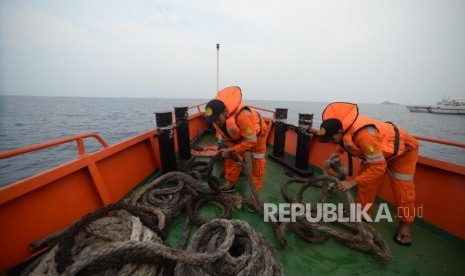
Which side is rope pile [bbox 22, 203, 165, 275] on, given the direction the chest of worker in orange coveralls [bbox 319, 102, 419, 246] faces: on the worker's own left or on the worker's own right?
on the worker's own left

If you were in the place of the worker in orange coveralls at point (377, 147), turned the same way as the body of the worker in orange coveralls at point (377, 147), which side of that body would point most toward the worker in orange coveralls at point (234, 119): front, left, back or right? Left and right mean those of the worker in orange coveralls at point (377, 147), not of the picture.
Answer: front

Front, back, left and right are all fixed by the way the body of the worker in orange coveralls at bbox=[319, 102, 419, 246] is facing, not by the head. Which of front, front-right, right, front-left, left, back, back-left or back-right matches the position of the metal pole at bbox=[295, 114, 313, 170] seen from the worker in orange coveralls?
front-right

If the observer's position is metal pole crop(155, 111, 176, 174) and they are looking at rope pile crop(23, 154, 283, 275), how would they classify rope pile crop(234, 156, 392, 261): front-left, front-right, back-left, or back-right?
front-left

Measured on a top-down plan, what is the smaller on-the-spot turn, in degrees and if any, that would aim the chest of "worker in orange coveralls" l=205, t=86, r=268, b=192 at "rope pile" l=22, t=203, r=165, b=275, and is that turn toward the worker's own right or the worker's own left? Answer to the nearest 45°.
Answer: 0° — they already face it

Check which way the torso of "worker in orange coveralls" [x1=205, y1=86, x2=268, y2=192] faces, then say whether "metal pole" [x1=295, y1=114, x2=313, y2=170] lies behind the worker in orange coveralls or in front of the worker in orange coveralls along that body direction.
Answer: behind

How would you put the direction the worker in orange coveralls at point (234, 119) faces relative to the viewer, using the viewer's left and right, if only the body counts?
facing the viewer and to the left of the viewer

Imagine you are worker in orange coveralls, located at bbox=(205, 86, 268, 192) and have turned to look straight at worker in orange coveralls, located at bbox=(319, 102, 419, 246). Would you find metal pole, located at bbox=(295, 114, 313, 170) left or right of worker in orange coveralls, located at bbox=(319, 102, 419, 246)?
left

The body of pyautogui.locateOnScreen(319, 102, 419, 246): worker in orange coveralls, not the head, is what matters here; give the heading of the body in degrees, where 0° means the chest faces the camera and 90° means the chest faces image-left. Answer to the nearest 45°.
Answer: approximately 90°

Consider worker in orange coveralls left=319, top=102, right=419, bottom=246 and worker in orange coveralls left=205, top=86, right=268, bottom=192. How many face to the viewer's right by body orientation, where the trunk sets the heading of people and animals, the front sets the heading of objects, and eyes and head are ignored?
0

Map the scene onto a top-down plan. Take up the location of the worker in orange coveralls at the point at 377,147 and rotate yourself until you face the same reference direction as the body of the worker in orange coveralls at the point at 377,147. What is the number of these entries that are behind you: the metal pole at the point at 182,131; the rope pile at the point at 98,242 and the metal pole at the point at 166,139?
0

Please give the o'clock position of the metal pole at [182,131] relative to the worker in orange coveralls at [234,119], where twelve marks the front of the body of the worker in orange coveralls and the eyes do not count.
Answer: The metal pole is roughly at 3 o'clock from the worker in orange coveralls.

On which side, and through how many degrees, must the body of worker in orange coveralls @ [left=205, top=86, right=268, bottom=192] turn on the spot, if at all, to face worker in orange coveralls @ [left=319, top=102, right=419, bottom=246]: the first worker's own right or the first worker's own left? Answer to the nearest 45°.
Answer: approximately 135° to the first worker's own left

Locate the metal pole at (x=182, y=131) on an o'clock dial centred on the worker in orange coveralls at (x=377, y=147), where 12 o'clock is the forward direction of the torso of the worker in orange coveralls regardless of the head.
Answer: The metal pole is roughly at 12 o'clock from the worker in orange coveralls.

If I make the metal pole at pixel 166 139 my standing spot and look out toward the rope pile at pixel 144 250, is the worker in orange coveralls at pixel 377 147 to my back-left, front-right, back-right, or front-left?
front-left
